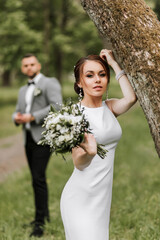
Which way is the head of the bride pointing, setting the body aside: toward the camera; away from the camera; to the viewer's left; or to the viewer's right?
toward the camera

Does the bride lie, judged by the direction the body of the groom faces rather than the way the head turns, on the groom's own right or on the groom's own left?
on the groom's own left

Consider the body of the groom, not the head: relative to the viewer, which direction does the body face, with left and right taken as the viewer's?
facing the viewer and to the left of the viewer

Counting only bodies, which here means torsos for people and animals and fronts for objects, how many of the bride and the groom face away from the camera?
0

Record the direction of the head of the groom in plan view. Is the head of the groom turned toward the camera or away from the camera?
toward the camera

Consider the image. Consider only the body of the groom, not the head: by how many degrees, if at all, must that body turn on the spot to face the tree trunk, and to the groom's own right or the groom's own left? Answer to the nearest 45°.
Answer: approximately 45° to the groom's own left

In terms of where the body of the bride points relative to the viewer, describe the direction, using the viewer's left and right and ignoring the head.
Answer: facing the viewer and to the right of the viewer

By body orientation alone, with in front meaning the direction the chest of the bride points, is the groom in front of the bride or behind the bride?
behind
